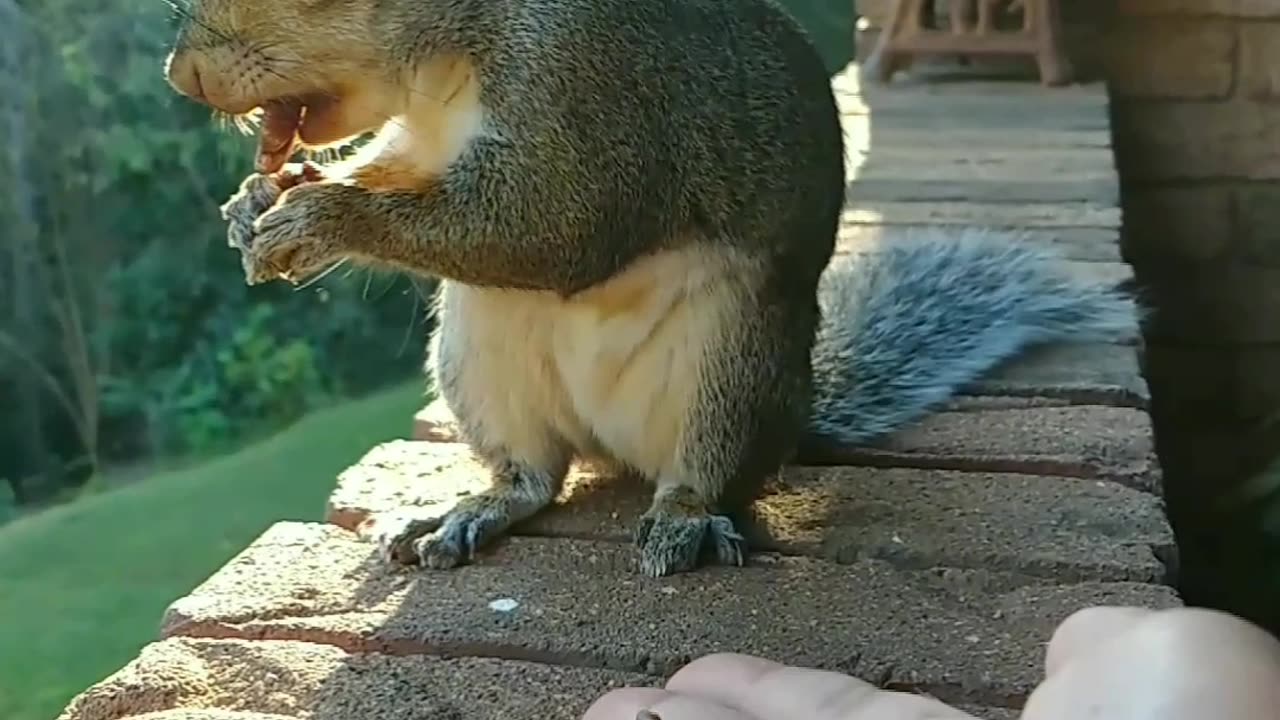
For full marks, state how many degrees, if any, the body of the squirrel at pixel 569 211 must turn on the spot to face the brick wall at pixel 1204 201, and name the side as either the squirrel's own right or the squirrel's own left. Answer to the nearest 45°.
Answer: approximately 180°

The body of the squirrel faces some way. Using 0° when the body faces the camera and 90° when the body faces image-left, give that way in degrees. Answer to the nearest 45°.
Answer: approximately 45°
